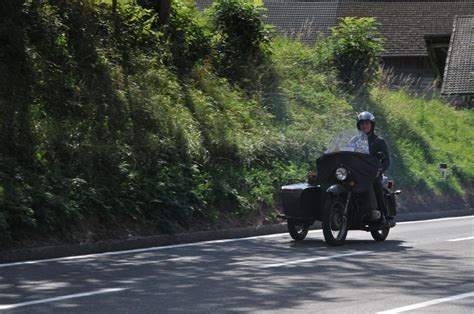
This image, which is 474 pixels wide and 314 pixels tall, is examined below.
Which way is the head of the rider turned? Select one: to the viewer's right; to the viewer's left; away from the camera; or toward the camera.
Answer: toward the camera

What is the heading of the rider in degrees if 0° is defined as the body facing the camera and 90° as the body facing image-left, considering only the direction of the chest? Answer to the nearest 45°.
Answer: approximately 45°

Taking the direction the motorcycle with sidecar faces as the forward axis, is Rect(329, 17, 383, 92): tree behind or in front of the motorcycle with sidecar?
behind

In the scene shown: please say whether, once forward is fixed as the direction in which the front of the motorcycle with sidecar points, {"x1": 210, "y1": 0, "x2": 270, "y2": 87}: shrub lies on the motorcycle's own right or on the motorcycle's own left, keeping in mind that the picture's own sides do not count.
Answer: on the motorcycle's own right

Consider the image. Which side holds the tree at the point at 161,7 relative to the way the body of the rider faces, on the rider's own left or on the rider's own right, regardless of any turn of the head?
on the rider's own right

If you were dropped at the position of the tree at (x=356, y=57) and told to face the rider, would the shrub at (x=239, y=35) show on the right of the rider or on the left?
right

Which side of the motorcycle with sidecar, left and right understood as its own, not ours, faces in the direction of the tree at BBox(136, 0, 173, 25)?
right

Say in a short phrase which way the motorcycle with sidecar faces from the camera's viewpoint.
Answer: facing the viewer and to the left of the viewer
